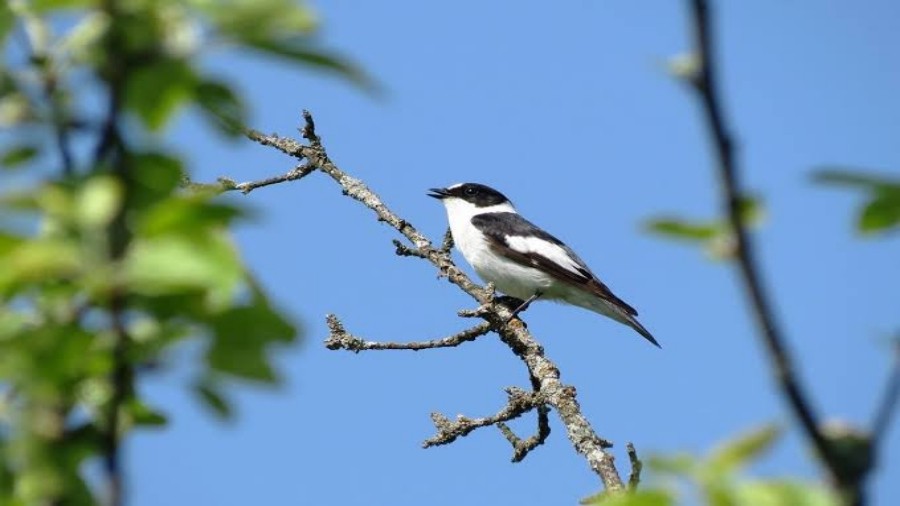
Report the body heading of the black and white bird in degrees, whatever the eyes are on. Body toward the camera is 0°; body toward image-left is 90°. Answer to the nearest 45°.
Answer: approximately 90°

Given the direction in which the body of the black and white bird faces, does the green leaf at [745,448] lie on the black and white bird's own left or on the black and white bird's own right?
on the black and white bird's own left
